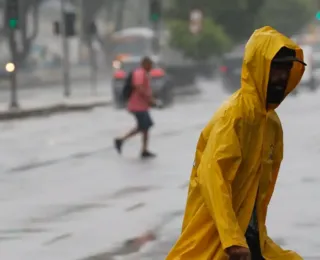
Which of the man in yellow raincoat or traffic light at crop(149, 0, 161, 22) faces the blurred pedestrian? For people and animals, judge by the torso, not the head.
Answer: the traffic light

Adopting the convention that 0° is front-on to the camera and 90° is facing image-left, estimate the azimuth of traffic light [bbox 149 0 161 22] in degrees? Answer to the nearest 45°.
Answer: approximately 0°

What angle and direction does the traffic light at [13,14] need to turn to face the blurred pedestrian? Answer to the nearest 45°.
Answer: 0° — it already faces them

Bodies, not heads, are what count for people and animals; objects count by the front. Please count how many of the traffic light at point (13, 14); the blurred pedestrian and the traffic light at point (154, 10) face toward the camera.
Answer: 2
